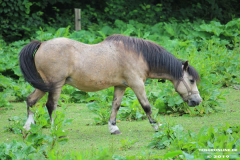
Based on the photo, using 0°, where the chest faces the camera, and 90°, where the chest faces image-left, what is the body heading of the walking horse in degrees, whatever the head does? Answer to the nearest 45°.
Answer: approximately 270°
